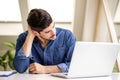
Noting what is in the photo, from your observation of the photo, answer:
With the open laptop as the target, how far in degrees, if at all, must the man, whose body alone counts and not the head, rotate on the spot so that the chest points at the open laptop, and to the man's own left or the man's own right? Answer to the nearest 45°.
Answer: approximately 45° to the man's own left

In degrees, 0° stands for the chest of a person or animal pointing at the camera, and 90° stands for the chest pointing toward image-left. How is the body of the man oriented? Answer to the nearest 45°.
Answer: approximately 0°

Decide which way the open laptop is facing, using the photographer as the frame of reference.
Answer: facing away from the viewer and to the left of the viewer

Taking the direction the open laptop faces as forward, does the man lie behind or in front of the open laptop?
in front

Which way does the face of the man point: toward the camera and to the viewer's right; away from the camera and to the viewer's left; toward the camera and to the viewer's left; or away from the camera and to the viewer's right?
toward the camera and to the viewer's right

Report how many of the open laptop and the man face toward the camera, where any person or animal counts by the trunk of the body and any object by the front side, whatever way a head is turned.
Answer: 1
